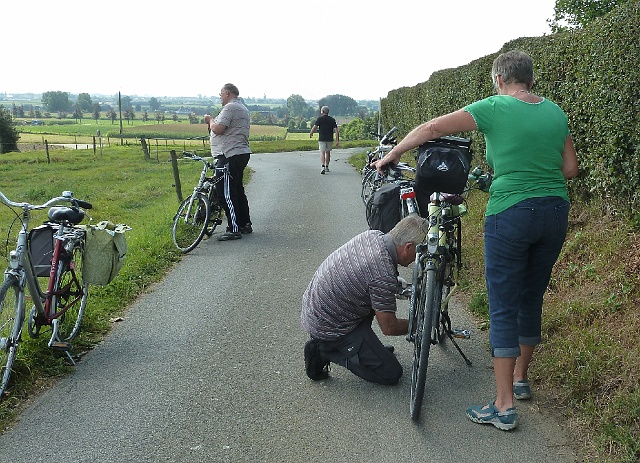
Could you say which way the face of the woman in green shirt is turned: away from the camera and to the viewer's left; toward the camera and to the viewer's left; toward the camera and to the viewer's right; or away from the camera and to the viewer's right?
away from the camera and to the viewer's left

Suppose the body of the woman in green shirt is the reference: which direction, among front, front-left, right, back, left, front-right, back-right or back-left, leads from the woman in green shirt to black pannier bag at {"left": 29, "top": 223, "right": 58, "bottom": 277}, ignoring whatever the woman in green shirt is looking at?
front-left

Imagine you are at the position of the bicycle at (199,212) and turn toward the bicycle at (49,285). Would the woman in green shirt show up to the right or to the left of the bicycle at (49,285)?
left

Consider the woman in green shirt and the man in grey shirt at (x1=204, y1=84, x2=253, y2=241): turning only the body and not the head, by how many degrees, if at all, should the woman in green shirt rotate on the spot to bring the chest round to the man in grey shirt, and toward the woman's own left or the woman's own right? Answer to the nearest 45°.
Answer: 0° — they already face them

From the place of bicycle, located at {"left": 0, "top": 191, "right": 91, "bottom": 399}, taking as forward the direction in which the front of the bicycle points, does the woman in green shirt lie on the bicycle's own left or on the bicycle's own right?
on the bicycle's own left

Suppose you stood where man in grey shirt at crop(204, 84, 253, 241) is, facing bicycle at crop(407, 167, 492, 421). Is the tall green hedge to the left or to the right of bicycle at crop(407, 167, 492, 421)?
left

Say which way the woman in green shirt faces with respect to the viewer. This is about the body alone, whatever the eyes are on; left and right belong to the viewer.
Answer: facing away from the viewer and to the left of the viewer

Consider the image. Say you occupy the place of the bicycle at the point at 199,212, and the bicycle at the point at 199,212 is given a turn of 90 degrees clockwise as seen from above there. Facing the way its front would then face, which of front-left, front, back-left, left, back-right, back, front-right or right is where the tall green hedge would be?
back

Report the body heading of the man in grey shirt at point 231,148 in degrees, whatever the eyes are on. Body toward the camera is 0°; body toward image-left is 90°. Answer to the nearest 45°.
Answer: approximately 90°

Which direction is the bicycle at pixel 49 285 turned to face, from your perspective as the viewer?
facing the viewer and to the left of the viewer

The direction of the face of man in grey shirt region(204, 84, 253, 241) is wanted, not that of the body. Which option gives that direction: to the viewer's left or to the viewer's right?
to the viewer's left

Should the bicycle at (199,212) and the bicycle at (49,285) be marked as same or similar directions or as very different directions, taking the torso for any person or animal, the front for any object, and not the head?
same or similar directions

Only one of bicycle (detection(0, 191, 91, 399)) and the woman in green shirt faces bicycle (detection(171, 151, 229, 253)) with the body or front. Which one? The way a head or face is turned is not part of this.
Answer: the woman in green shirt
